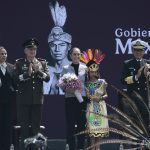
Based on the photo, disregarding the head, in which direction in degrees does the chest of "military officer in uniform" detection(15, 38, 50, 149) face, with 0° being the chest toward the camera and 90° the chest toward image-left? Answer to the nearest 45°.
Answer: approximately 0°

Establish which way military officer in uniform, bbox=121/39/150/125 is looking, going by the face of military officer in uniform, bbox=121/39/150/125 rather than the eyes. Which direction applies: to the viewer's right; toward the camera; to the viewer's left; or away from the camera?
toward the camera

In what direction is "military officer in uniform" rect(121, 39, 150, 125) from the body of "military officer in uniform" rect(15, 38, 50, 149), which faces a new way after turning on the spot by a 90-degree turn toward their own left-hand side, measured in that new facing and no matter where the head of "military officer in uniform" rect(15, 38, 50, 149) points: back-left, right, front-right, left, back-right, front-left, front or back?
front

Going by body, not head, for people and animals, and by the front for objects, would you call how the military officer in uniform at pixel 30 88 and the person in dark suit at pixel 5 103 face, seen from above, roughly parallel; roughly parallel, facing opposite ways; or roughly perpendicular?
roughly parallel

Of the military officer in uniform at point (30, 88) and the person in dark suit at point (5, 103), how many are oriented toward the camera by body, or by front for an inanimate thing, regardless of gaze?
2

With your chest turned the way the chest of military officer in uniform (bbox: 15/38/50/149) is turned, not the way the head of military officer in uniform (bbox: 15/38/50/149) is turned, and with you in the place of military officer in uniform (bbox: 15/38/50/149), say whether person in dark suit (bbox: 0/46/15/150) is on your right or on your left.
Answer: on your right

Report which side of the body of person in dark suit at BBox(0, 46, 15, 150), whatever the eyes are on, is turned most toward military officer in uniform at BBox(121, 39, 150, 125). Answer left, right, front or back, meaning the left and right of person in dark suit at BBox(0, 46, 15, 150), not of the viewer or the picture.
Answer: left

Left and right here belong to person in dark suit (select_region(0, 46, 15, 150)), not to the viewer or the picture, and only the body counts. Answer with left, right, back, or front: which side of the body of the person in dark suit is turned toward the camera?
front
